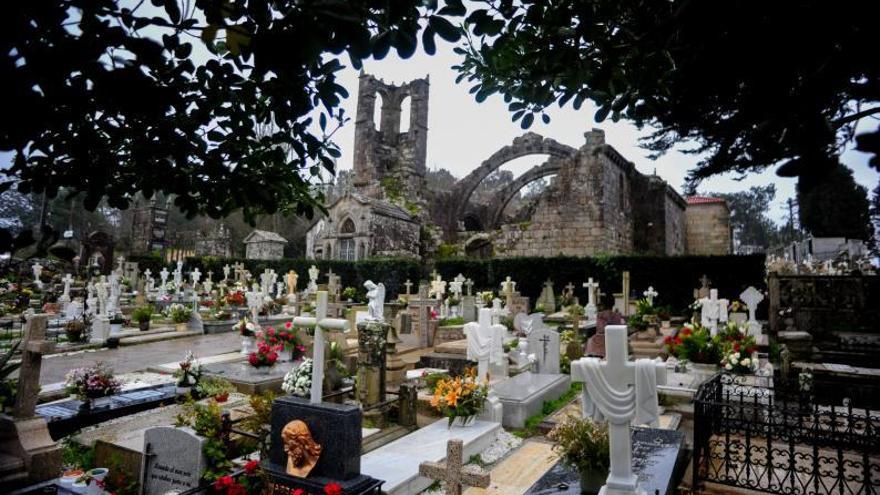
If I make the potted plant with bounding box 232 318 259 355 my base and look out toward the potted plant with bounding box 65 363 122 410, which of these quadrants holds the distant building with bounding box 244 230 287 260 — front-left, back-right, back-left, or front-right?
back-right

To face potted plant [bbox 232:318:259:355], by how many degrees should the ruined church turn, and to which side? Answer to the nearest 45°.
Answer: approximately 45° to its left

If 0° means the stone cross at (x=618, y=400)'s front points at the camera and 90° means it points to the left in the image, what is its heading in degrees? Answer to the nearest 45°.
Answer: approximately 0°

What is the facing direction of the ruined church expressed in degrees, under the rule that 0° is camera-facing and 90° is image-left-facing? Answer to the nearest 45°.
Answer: approximately 45°

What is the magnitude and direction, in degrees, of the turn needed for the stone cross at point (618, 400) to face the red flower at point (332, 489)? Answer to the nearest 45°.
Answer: approximately 90° to its right

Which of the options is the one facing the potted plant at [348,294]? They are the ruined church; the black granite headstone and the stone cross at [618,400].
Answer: the ruined church

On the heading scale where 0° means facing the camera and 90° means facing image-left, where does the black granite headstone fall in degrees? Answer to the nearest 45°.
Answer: approximately 45°

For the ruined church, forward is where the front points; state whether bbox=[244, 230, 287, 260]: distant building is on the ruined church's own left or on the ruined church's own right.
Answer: on the ruined church's own right

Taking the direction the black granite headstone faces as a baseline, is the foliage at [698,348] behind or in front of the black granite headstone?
behind

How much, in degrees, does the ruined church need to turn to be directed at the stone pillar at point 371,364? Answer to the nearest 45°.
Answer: approximately 45° to its left

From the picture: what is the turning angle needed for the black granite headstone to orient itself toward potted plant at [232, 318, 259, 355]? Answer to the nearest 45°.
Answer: approximately 135° to its right
